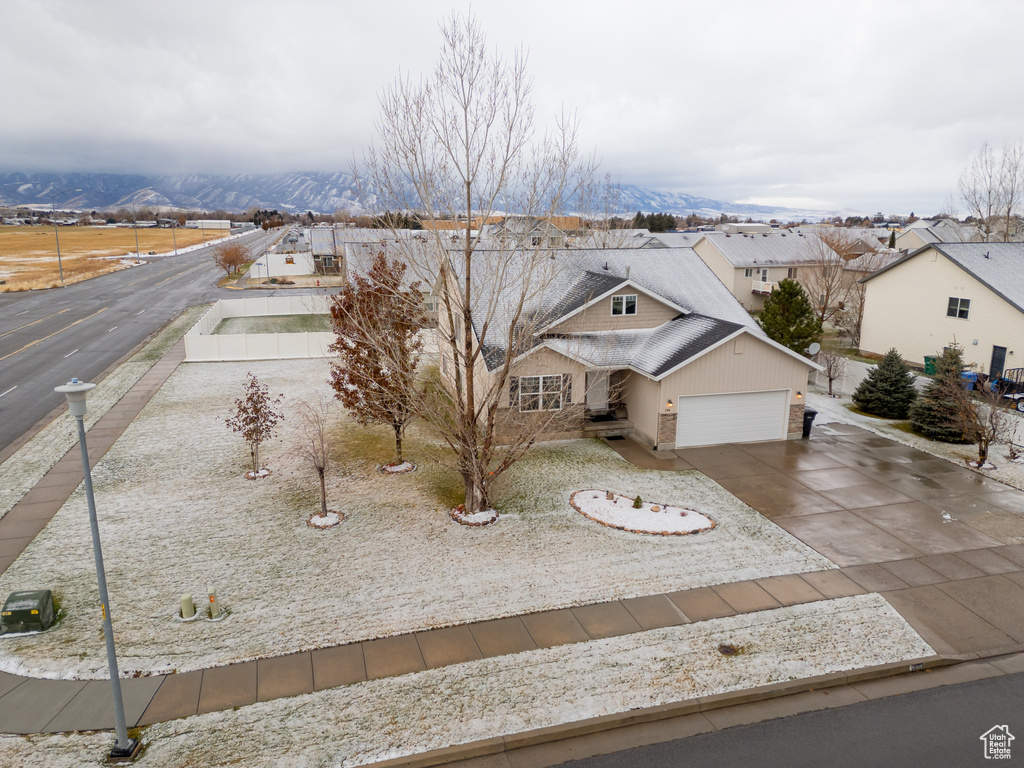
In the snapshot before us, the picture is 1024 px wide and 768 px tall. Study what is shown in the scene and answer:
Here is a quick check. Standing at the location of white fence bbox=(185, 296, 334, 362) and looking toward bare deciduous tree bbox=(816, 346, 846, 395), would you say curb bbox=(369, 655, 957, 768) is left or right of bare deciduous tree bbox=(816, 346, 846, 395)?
right

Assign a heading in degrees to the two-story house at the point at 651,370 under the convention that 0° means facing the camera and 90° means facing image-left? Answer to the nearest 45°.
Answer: approximately 315°

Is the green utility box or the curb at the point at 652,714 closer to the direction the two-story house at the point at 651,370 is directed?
the curb

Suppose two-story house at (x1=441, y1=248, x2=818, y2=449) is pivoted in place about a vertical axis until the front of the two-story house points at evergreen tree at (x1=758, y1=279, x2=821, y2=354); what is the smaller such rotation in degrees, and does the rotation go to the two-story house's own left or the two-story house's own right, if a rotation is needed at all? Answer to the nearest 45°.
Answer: approximately 90° to the two-story house's own left

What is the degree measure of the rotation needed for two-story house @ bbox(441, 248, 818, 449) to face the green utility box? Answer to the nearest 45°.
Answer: approximately 90° to its right

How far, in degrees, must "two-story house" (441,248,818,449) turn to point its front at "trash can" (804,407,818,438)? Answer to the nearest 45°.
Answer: approximately 45° to its left

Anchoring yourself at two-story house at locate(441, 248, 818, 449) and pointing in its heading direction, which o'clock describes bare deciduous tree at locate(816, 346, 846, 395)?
The bare deciduous tree is roughly at 9 o'clock from the two-story house.

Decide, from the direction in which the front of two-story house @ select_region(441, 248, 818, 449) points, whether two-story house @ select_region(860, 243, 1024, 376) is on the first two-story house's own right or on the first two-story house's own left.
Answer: on the first two-story house's own left

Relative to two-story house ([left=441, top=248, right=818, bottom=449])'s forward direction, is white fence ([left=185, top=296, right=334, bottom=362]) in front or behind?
behind

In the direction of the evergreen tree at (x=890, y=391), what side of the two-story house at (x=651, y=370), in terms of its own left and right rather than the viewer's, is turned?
left

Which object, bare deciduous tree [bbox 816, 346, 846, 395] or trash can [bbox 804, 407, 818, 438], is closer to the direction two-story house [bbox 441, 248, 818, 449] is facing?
the trash can

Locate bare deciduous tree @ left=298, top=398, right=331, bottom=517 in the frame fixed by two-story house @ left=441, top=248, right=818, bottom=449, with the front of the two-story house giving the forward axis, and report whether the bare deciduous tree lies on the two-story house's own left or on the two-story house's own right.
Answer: on the two-story house's own right

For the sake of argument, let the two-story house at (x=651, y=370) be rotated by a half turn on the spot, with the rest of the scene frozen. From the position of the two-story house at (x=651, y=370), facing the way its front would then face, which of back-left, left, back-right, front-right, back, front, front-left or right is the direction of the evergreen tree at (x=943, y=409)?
back-right

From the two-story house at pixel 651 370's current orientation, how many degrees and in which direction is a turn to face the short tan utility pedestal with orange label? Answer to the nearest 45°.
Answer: approximately 90° to its right
